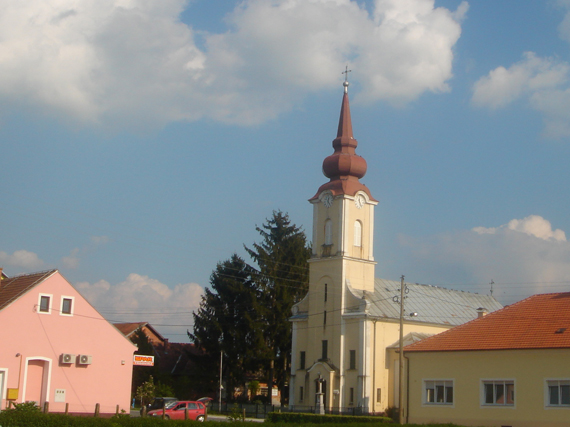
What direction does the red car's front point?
to the viewer's left

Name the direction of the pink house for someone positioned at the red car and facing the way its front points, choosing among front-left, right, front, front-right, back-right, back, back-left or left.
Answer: front-left

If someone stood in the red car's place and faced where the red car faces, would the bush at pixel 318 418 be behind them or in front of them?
behind

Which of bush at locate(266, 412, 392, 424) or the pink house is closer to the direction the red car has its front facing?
the pink house
